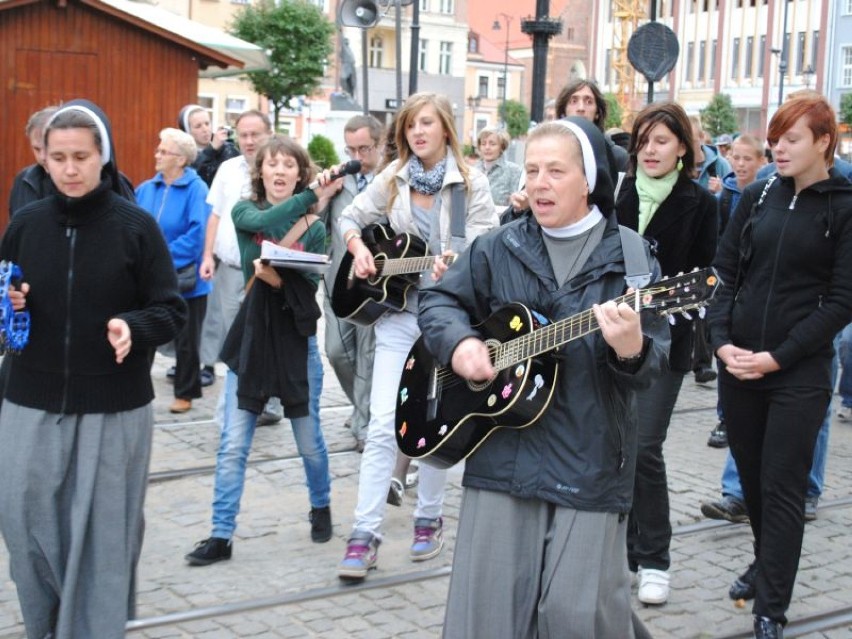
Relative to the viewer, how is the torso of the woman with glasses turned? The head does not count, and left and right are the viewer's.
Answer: facing the viewer and to the left of the viewer

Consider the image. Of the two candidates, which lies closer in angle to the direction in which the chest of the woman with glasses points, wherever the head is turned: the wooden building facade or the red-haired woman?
the red-haired woman

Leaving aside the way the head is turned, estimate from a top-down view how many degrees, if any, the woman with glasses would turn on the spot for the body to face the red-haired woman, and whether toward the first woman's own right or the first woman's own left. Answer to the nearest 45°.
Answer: approximately 90° to the first woman's own left

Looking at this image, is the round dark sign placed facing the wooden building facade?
no

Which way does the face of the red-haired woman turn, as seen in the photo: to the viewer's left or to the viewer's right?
to the viewer's left

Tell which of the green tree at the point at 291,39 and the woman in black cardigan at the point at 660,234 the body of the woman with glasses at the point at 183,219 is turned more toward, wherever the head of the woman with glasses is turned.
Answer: the woman in black cardigan

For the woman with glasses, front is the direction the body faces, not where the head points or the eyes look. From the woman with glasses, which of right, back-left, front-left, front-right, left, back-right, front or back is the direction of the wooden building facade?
back-right

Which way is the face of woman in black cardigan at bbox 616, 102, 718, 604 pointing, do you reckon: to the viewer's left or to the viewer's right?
to the viewer's left

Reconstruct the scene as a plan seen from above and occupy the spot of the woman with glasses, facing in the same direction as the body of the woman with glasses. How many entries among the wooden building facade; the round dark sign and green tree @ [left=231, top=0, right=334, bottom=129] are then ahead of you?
0

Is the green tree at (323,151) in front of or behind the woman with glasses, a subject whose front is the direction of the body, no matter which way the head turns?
behind
